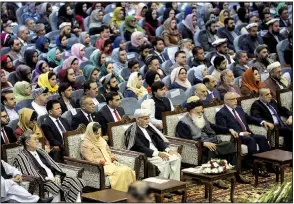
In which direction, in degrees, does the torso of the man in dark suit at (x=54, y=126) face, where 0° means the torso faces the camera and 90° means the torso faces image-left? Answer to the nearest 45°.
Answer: approximately 315°

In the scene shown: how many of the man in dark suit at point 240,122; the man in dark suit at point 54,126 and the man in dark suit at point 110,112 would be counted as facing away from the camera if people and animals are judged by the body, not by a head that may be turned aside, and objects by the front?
0

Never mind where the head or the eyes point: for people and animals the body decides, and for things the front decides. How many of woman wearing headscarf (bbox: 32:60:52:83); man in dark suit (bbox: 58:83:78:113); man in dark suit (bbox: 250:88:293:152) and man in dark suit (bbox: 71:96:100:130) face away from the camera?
0

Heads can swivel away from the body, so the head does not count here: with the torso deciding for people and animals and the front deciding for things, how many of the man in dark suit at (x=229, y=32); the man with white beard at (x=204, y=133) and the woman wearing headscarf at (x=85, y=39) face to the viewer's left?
0

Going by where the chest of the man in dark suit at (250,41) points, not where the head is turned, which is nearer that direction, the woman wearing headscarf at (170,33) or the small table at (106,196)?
the small table

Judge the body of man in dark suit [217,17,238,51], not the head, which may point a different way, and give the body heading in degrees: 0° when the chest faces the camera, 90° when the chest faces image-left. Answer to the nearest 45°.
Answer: approximately 315°

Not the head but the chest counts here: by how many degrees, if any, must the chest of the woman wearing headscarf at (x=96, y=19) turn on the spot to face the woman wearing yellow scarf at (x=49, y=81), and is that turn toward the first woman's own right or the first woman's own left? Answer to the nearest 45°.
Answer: approximately 45° to the first woman's own right
